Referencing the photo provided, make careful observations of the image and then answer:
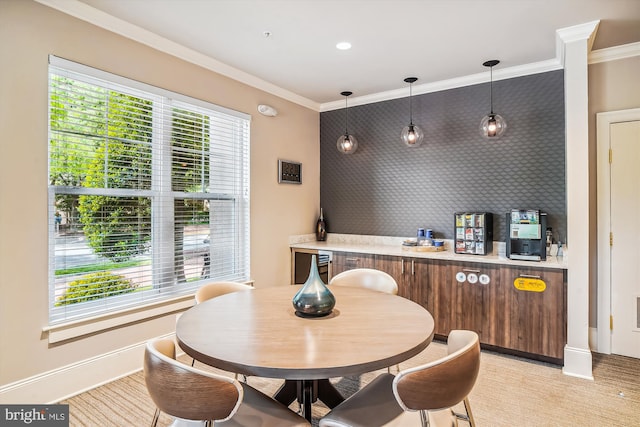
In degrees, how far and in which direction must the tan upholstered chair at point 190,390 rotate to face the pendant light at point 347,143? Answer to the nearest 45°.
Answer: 0° — it already faces it

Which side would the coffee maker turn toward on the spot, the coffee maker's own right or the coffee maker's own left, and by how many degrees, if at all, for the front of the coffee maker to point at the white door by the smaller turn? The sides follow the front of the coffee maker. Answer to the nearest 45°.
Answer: approximately 135° to the coffee maker's own left

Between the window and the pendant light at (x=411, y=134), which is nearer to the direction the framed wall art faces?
the pendant light

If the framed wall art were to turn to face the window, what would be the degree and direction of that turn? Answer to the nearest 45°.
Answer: approximately 90° to its right

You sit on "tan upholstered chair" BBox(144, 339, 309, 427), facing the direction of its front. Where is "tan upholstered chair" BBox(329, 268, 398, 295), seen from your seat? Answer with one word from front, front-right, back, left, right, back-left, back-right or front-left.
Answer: front

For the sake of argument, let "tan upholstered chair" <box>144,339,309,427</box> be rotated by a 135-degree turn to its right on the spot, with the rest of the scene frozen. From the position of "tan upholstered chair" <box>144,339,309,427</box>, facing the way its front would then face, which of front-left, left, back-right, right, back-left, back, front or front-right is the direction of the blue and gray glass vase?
back-left

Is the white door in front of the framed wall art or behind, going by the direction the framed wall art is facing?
in front

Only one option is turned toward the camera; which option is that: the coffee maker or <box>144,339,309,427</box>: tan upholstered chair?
the coffee maker

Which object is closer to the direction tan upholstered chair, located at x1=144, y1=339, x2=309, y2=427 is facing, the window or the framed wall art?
the framed wall art

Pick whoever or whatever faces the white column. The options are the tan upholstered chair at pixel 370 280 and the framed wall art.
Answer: the framed wall art

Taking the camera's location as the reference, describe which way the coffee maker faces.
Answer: facing the viewer

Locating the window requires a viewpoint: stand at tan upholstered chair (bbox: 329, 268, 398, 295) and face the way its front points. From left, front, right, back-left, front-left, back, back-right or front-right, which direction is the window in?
front-right

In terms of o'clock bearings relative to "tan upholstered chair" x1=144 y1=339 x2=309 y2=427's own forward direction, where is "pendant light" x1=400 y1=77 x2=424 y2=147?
The pendant light is roughly at 12 o'clock from the tan upholstered chair.

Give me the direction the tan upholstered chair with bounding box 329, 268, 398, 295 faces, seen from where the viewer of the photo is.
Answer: facing the viewer and to the left of the viewer

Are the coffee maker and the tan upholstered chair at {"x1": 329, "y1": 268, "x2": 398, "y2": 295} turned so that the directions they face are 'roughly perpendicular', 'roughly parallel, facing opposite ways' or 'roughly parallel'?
roughly parallel

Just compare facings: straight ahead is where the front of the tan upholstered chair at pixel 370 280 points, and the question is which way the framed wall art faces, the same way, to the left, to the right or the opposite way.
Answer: to the left

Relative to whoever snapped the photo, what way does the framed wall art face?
facing the viewer and to the right of the viewer

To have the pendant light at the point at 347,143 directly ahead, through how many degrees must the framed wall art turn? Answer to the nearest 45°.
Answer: approximately 45° to its left

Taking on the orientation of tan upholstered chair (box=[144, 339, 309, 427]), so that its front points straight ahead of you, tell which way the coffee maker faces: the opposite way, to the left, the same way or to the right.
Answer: the opposite way
